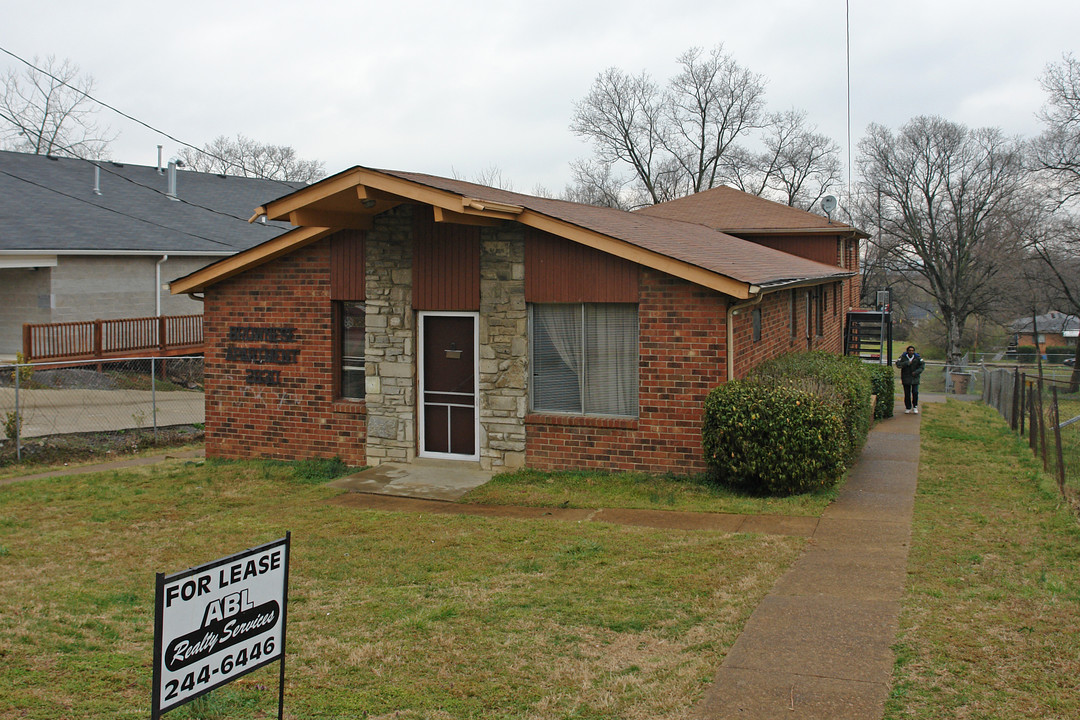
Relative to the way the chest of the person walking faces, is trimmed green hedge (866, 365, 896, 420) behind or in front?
in front

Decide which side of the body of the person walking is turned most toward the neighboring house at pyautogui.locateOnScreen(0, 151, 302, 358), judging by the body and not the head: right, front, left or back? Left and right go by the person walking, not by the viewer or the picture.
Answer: right

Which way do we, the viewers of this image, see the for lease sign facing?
facing the viewer and to the right of the viewer

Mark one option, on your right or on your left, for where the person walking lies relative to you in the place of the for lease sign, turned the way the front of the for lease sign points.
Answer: on your left

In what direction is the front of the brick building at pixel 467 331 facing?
toward the camera

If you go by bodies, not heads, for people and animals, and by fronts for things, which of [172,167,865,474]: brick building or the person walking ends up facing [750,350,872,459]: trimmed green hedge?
the person walking

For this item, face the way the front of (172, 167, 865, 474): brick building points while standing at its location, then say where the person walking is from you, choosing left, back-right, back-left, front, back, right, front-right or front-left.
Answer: back-left

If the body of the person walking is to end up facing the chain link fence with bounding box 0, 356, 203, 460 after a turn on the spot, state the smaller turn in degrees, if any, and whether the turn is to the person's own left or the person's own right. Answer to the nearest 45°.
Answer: approximately 90° to the person's own right

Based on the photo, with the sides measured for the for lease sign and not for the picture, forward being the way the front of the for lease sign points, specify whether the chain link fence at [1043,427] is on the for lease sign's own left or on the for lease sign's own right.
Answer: on the for lease sign's own left

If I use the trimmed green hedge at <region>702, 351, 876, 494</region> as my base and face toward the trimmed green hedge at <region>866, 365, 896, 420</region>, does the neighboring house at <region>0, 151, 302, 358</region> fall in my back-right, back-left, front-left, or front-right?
front-left

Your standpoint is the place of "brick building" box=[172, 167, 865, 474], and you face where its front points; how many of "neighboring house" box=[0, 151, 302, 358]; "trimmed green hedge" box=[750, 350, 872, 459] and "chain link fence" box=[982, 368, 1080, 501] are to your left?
2

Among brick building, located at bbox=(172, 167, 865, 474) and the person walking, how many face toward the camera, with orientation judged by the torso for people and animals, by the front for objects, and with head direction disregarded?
2

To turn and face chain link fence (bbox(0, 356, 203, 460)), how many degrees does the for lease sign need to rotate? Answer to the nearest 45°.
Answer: approximately 135° to its left

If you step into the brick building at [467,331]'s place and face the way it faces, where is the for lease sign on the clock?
The for lease sign is roughly at 12 o'clock from the brick building.

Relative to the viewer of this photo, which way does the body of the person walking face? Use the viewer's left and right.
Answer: facing the viewer
